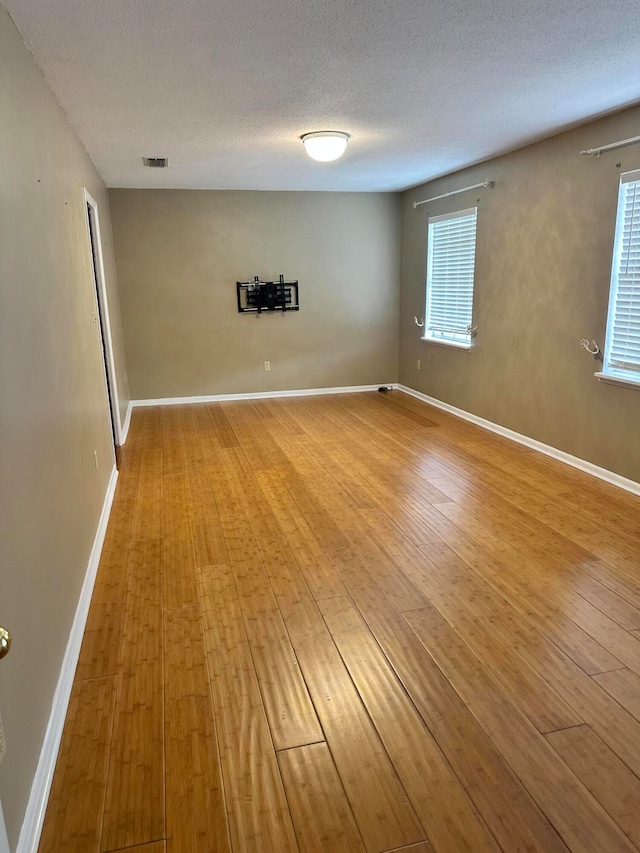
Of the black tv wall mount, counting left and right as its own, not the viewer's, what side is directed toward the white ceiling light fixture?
front

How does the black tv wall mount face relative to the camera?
toward the camera
